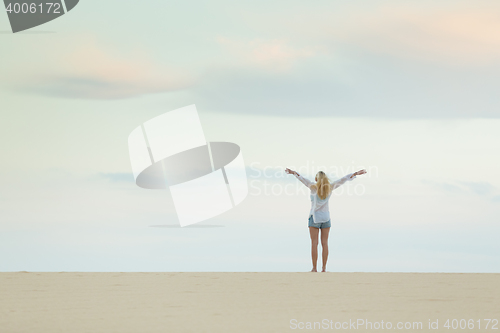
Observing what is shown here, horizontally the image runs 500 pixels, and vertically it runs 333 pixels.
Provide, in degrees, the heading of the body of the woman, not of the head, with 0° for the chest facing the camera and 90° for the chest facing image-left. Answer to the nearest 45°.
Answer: approximately 180°
